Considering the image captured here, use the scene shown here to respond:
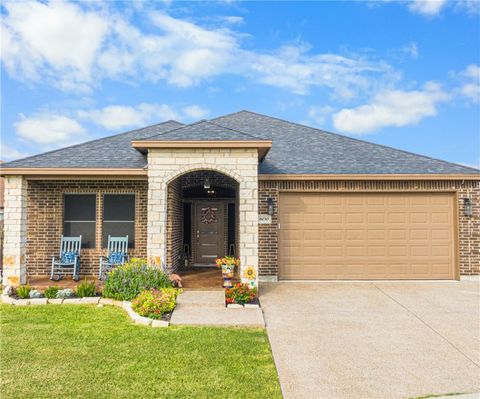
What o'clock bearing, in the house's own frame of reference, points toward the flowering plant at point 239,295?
The flowering plant is roughly at 1 o'clock from the house.

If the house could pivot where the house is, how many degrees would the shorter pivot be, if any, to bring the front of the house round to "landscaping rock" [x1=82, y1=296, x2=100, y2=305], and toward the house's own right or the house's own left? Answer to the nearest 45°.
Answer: approximately 45° to the house's own right

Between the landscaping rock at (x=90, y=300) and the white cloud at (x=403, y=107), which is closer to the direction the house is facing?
the landscaping rock

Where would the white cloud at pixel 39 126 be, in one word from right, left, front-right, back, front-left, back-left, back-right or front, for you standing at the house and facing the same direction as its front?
back-right

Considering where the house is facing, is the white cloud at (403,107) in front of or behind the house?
behind

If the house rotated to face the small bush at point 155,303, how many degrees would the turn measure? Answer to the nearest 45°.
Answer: approximately 45° to its right

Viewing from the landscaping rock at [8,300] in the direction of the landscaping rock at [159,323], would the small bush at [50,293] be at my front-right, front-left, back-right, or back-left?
front-left

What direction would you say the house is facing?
toward the camera

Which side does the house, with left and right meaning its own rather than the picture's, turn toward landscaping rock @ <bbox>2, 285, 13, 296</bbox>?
right

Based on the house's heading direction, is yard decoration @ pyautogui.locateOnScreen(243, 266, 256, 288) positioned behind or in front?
in front

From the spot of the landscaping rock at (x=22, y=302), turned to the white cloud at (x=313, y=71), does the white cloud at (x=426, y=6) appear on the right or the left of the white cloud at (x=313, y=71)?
right

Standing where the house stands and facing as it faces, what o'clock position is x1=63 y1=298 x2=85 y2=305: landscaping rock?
The landscaping rock is roughly at 2 o'clock from the house.

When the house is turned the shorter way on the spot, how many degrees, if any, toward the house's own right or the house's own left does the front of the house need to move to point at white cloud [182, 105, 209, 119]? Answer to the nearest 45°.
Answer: approximately 180°

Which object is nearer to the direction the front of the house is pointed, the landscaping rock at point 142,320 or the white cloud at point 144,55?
the landscaping rock

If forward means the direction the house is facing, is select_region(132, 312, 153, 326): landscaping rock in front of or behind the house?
in front

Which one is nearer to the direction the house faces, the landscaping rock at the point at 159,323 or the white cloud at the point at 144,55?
the landscaping rock
